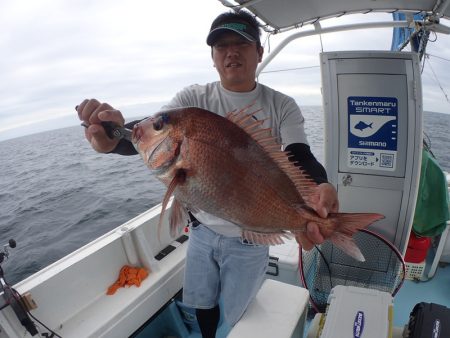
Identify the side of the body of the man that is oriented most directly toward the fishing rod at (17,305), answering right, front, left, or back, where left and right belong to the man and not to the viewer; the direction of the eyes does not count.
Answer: right

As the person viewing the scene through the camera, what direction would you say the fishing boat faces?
facing away from the viewer

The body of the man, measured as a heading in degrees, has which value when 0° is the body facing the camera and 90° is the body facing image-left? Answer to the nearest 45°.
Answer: approximately 0°
